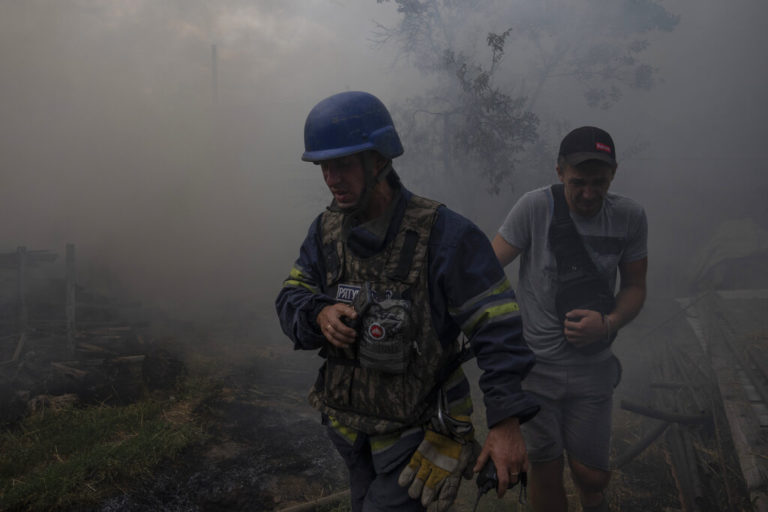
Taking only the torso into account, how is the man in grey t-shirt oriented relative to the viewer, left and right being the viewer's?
facing the viewer

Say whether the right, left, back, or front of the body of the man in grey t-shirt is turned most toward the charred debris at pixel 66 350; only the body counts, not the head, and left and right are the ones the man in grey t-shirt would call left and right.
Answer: right

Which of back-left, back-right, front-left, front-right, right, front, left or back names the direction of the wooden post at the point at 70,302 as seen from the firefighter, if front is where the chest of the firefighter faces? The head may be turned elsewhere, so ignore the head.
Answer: right

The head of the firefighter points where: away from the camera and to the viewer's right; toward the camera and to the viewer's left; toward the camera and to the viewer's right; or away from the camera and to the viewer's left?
toward the camera and to the viewer's left

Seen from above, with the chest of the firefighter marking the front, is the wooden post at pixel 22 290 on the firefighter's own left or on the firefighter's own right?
on the firefighter's own right

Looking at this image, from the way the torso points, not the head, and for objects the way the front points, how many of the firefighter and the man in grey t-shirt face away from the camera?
0

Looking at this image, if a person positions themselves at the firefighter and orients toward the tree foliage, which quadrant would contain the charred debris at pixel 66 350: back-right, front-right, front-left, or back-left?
front-left

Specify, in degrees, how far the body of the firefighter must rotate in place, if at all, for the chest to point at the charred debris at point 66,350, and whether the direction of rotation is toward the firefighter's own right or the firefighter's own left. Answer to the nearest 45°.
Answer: approximately 90° to the firefighter's own right

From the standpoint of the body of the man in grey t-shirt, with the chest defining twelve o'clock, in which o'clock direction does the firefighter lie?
The firefighter is roughly at 1 o'clock from the man in grey t-shirt.

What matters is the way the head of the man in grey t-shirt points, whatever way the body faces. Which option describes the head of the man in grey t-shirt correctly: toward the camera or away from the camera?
toward the camera

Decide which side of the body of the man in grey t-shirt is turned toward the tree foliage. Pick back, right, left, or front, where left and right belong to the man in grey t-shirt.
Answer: back

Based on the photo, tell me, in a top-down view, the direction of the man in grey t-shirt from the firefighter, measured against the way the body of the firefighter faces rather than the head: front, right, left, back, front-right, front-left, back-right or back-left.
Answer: back

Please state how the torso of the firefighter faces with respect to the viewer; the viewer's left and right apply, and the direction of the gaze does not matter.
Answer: facing the viewer and to the left of the viewer
